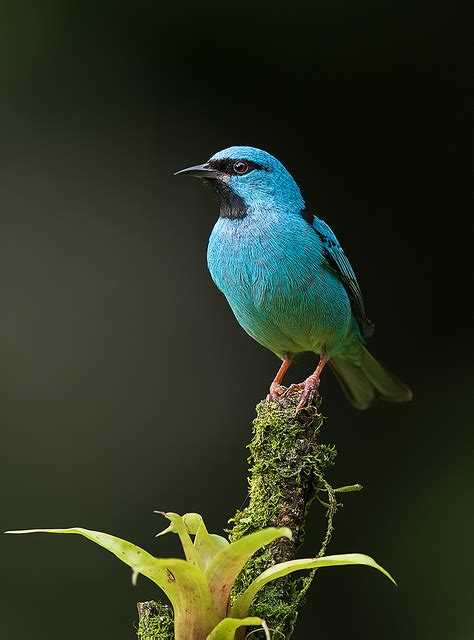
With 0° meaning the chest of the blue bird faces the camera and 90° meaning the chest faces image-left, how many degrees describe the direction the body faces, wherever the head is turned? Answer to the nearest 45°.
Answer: approximately 45°

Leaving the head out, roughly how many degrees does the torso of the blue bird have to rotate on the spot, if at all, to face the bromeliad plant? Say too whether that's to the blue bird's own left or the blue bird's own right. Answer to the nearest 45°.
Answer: approximately 45° to the blue bird's own left
